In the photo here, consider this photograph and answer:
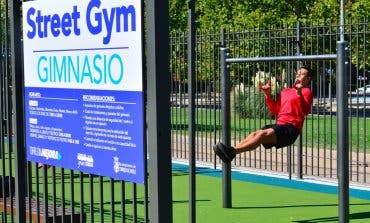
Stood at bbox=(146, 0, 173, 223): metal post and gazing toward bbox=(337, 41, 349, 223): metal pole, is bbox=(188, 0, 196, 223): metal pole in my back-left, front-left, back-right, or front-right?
front-left

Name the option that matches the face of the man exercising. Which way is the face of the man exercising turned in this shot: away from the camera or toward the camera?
toward the camera

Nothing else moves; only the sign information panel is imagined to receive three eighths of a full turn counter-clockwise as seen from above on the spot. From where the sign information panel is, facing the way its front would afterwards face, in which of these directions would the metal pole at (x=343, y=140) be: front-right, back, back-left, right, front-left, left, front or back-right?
front-left

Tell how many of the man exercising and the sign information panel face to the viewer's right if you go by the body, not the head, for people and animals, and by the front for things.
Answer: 0

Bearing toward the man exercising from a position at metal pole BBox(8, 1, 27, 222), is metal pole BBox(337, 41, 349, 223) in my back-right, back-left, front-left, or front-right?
front-right

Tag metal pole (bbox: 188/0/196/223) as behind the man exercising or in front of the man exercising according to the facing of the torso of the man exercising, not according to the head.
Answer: in front

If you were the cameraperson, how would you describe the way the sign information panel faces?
facing the viewer and to the left of the viewer

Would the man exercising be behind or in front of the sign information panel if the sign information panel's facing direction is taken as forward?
behind

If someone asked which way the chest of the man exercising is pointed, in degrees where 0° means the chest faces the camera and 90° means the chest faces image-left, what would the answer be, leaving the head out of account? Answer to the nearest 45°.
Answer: approximately 45°
